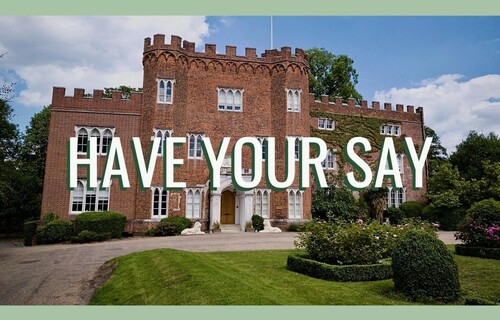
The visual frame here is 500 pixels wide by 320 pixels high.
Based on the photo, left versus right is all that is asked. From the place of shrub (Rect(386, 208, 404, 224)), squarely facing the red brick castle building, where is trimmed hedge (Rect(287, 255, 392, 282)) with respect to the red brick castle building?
left

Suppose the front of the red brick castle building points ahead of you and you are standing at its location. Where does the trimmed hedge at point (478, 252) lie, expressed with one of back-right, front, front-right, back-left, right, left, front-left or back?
front-left

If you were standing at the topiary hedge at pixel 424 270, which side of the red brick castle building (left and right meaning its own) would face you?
front

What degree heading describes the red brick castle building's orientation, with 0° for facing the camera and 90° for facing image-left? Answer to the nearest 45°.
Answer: approximately 0°

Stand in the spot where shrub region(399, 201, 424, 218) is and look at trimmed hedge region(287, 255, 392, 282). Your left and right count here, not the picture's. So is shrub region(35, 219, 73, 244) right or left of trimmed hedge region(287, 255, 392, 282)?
right

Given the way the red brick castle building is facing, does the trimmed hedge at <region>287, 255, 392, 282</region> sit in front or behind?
in front

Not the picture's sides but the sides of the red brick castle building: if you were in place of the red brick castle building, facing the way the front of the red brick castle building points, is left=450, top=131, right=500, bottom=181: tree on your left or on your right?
on your left

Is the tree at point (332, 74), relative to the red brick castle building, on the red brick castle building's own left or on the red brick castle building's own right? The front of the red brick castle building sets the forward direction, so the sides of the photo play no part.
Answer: on the red brick castle building's own left
